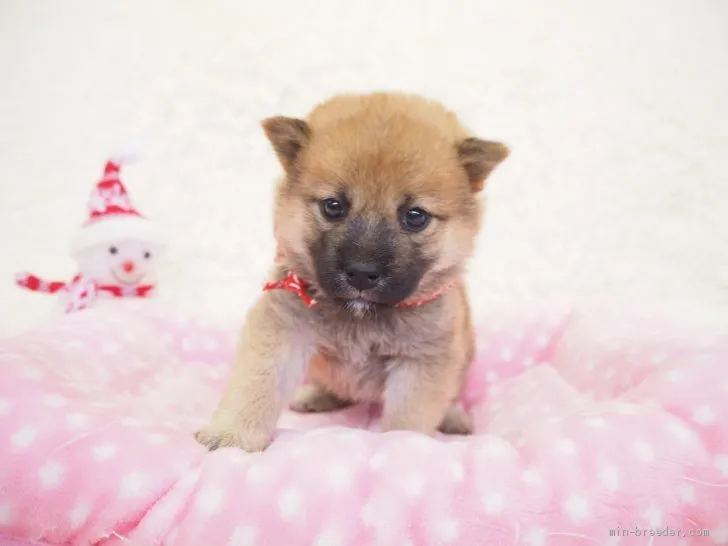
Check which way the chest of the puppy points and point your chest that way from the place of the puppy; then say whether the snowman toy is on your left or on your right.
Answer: on your right

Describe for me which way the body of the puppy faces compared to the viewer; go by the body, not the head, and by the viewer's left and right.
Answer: facing the viewer
